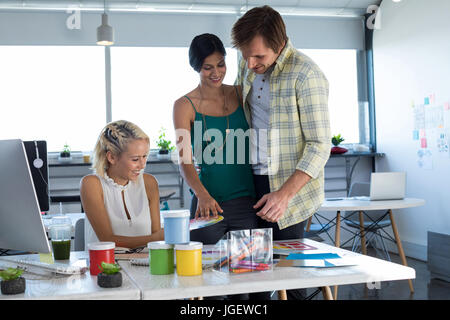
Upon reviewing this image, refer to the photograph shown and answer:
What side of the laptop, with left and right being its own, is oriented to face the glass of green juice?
back

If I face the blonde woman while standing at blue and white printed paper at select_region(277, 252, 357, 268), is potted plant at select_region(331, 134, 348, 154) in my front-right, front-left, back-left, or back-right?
front-right

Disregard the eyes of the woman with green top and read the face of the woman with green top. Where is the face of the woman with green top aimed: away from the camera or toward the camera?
toward the camera

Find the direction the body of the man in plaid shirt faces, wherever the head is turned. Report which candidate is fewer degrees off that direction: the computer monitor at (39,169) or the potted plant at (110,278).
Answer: the potted plant

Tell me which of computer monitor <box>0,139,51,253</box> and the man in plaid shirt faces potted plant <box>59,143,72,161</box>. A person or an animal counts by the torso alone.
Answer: the computer monitor

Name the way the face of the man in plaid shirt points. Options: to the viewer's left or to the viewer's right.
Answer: to the viewer's left

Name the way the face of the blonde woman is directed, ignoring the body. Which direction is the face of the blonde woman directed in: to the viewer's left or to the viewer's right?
to the viewer's right

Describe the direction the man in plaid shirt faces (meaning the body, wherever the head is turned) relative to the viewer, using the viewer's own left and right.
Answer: facing the viewer and to the left of the viewer

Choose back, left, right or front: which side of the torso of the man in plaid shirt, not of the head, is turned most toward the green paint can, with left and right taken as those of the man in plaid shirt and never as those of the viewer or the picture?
front

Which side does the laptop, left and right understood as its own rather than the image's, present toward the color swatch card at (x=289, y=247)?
back

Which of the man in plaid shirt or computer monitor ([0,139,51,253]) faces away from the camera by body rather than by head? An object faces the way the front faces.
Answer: the computer monitor

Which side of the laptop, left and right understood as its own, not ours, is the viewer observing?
back

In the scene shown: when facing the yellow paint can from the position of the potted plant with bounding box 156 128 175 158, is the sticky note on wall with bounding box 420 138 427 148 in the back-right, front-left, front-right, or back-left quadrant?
front-left

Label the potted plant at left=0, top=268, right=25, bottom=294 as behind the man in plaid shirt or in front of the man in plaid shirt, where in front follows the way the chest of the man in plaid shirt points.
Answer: in front

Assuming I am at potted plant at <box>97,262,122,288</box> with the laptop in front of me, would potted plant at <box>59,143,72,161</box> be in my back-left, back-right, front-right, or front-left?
front-left

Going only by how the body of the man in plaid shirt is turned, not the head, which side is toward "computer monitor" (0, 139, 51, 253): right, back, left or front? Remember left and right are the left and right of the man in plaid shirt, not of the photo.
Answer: front

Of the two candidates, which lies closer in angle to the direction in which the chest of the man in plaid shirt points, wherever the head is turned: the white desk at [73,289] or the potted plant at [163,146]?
the white desk

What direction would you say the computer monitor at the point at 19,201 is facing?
away from the camera

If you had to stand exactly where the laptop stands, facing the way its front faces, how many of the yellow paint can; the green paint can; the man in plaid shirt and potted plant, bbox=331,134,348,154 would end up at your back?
3

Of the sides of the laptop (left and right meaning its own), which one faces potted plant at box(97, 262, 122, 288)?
back
